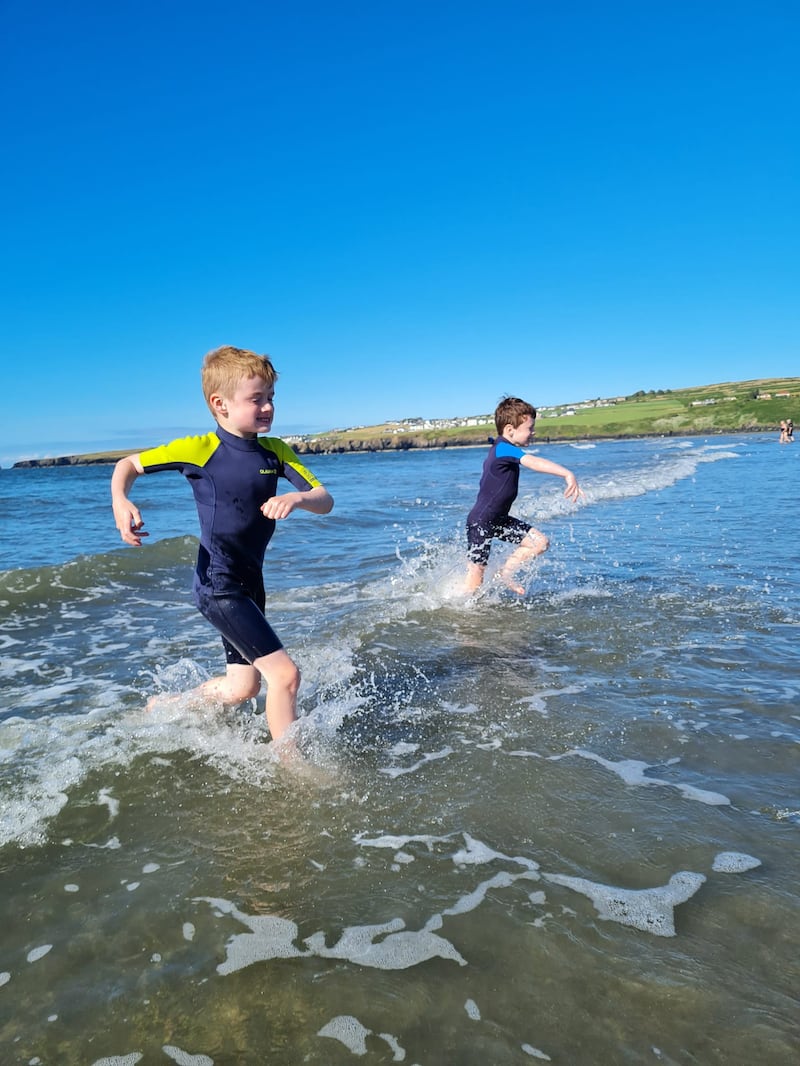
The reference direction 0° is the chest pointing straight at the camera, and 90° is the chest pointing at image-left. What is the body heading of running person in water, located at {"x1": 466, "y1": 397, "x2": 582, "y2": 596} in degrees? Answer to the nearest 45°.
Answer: approximately 270°
